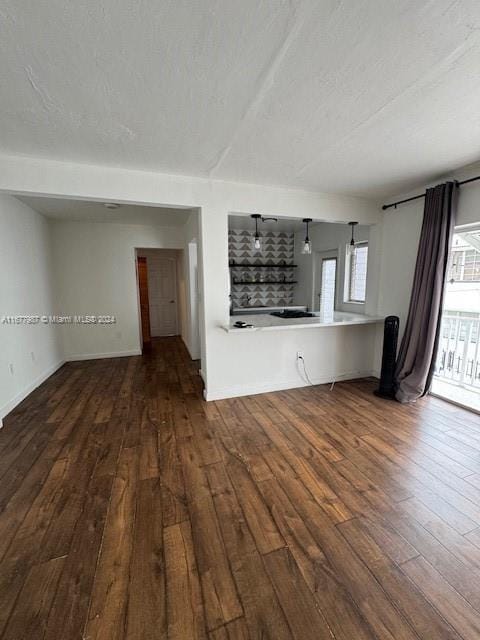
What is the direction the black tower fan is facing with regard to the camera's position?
facing the viewer and to the left of the viewer

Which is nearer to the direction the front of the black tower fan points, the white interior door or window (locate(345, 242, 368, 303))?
the white interior door

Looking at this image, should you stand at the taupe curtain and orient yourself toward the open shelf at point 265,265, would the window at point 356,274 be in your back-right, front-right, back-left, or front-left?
front-right

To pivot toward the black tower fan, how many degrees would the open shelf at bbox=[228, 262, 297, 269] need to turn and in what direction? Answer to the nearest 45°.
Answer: approximately 45° to its left

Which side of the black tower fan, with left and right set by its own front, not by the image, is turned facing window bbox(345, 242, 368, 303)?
back

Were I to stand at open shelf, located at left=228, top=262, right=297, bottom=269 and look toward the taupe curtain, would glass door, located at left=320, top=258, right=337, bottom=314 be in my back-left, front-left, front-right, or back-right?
front-left

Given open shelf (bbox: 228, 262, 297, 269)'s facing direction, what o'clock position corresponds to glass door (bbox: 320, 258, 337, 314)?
The glass door is roughly at 10 o'clock from the open shelf.

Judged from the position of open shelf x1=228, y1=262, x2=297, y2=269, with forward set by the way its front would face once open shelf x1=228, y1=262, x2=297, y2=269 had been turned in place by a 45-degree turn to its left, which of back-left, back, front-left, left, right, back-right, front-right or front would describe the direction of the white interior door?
back-right

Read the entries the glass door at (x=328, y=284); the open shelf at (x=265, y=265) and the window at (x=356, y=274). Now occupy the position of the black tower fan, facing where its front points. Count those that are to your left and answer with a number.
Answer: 0

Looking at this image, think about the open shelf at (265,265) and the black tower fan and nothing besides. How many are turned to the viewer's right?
0

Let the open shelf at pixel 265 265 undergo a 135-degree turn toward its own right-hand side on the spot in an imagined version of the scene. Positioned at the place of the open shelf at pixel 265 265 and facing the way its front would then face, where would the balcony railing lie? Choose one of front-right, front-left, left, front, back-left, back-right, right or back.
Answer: back

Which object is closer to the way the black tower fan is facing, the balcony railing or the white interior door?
the white interior door

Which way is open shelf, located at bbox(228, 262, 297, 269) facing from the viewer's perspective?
toward the camera
